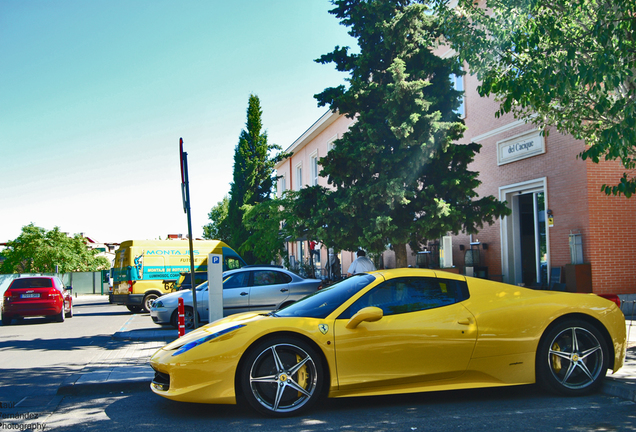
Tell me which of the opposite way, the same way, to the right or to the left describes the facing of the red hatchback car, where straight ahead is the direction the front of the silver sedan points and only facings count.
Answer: to the right

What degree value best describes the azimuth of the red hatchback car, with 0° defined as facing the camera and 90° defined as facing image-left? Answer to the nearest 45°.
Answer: approximately 180°

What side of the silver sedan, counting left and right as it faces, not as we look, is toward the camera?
left

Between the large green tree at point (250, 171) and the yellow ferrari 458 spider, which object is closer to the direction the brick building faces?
the yellow ferrari 458 spider

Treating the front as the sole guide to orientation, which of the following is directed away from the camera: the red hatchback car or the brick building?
the red hatchback car

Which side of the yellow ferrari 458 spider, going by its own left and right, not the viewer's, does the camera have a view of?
left

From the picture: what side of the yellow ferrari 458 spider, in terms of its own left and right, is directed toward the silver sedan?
right
